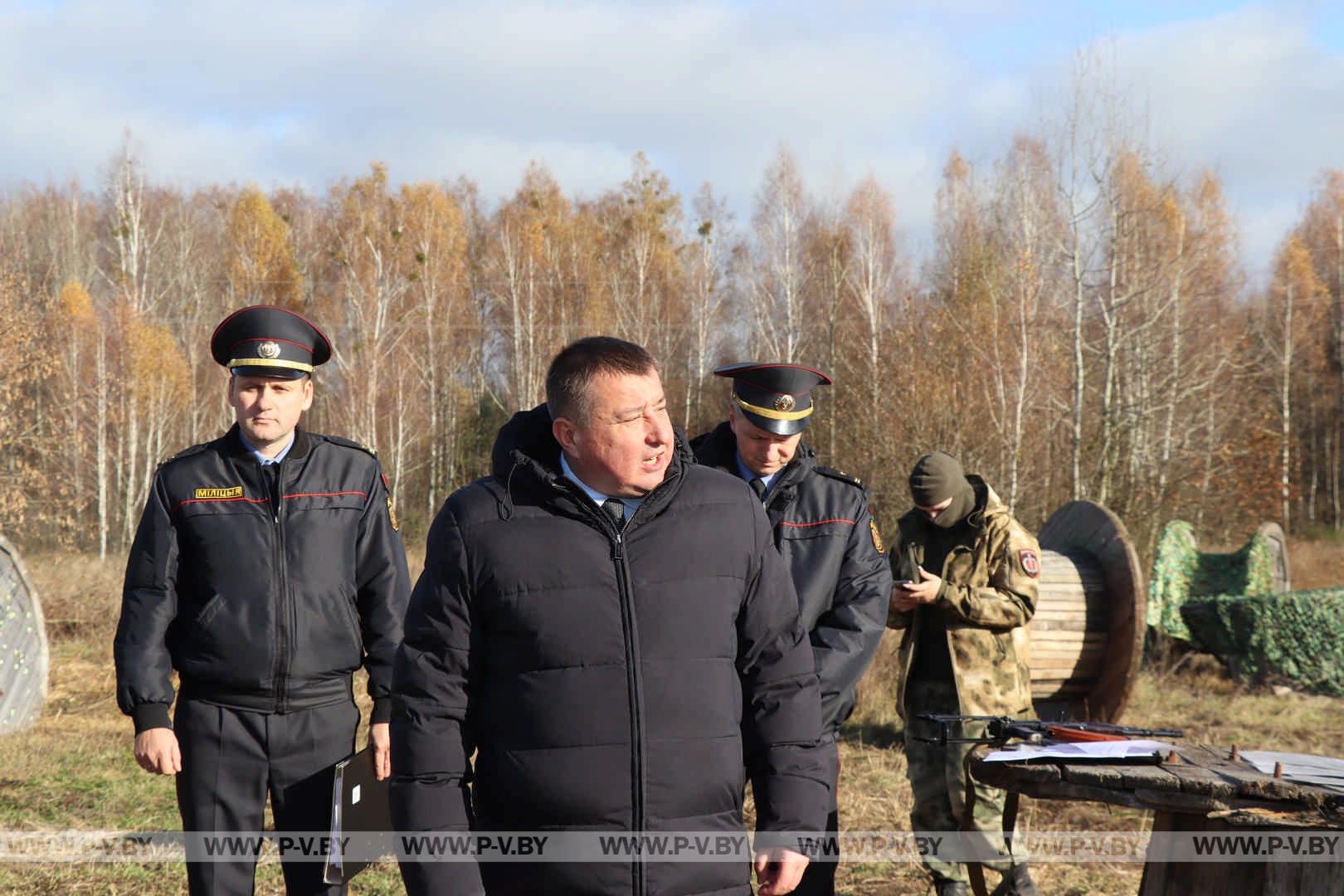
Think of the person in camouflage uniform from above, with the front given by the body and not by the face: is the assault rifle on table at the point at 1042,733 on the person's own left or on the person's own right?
on the person's own left

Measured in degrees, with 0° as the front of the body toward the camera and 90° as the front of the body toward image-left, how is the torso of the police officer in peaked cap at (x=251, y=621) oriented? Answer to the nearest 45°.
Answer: approximately 0°

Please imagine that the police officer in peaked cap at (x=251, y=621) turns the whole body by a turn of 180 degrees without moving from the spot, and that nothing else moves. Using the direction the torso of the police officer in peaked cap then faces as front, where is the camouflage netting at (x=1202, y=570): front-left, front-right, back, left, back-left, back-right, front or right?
front-right

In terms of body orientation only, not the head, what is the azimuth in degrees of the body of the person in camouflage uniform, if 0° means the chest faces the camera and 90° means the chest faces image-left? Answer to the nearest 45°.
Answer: approximately 45°

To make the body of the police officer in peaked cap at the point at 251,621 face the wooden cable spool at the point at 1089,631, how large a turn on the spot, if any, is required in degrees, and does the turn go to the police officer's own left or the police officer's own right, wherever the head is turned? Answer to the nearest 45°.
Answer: approximately 135° to the police officer's own left

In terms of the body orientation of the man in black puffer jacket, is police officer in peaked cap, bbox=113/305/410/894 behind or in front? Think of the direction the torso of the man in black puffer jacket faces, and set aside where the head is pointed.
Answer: behind

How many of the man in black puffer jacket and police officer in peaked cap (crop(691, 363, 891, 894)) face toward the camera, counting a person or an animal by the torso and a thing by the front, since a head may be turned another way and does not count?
2

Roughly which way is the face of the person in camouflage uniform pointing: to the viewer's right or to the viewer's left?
to the viewer's left

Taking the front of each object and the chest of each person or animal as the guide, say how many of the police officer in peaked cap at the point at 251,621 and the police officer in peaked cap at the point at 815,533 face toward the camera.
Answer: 2

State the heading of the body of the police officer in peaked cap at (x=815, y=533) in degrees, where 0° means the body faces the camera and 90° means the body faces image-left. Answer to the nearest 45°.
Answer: approximately 0°
